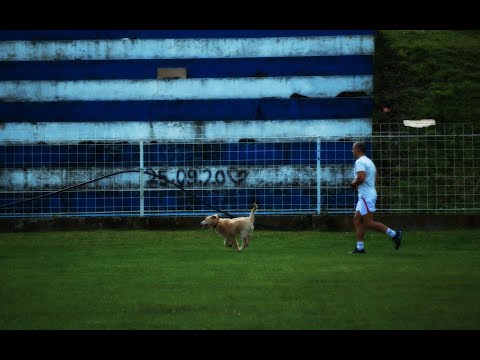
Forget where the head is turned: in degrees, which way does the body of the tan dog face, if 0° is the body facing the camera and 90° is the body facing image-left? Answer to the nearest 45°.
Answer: approximately 90°

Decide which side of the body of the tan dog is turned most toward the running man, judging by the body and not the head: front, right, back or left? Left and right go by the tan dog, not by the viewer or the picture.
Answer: back
